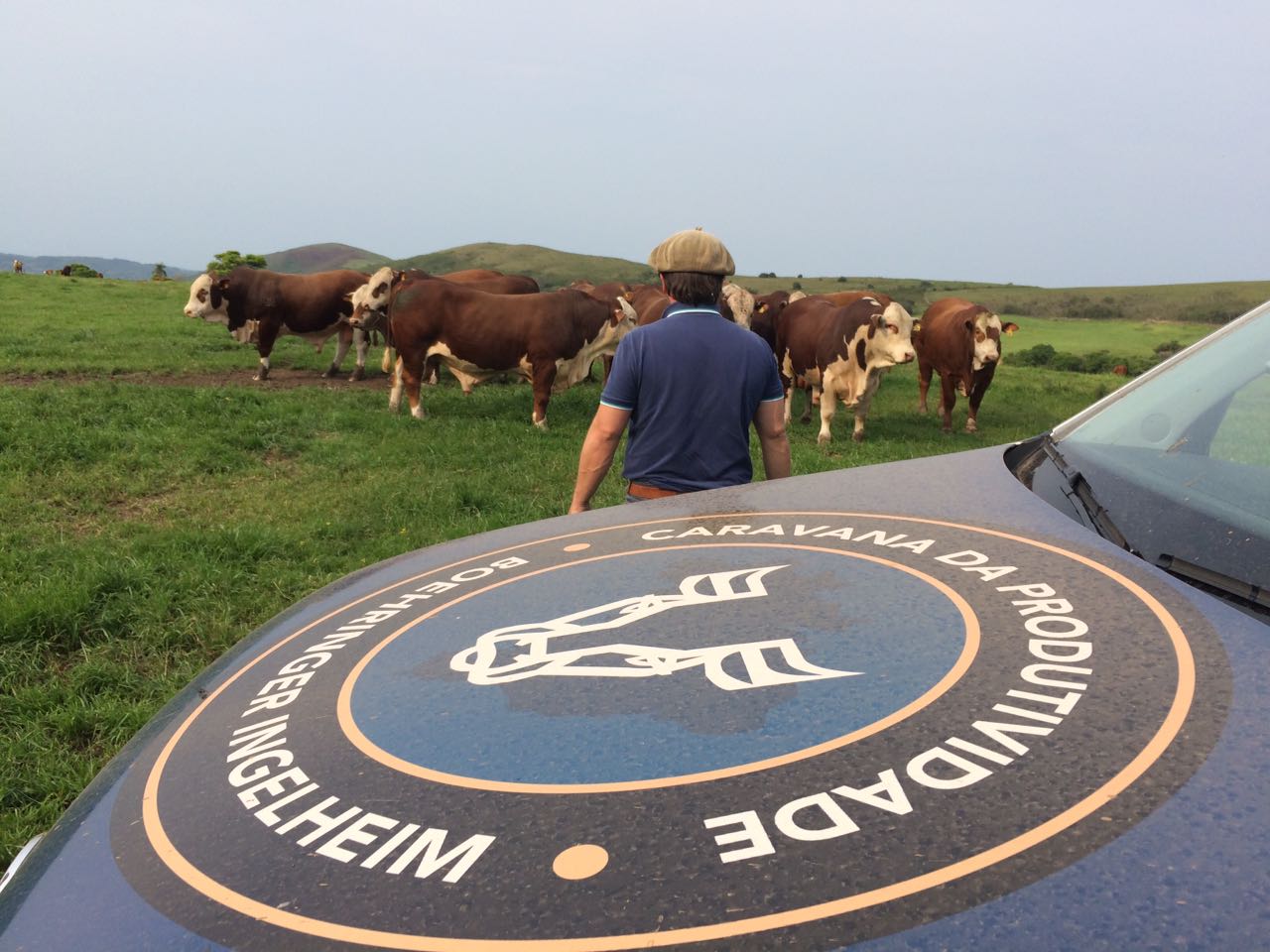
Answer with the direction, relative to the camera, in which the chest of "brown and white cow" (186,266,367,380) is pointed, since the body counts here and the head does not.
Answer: to the viewer's left

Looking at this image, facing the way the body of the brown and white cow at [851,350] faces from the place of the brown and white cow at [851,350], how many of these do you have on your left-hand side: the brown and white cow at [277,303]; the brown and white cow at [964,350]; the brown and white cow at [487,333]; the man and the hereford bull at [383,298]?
1

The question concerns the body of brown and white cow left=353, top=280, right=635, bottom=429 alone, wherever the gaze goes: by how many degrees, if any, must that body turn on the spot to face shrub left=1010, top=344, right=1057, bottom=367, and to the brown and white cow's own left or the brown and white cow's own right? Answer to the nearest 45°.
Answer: approximately 45° to the brown and white cow's own left

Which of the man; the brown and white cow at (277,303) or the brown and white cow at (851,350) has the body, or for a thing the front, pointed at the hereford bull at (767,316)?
the man

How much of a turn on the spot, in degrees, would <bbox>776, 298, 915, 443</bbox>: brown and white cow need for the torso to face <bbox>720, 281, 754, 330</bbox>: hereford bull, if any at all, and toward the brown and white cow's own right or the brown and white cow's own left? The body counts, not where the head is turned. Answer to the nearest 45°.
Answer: approximately 180°

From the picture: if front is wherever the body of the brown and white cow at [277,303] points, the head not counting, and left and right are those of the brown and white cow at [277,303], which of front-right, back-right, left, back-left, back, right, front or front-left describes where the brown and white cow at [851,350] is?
back-left

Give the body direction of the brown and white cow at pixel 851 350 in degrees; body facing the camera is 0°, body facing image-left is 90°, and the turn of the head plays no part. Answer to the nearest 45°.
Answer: approximately 315°

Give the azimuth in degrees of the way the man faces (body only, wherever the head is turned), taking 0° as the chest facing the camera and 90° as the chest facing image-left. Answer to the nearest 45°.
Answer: approximately 180°

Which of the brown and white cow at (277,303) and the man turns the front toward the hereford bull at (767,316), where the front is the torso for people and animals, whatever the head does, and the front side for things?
the man

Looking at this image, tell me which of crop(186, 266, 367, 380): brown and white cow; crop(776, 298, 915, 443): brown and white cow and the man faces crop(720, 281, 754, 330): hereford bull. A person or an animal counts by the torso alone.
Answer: the man

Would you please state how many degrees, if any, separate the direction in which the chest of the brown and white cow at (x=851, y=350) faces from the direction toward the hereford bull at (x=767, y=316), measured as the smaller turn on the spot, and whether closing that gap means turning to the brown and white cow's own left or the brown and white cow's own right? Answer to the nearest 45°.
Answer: approximately 180°

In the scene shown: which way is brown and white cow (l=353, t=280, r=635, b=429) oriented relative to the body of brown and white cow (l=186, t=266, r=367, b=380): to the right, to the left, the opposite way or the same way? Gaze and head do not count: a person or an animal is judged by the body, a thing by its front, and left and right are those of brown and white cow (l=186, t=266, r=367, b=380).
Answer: the opposite way

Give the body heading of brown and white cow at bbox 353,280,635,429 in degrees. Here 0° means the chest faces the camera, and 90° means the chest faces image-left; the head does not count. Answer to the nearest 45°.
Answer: approximately 270°

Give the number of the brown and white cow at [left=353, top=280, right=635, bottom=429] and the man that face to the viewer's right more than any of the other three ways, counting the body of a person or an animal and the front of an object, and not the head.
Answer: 1

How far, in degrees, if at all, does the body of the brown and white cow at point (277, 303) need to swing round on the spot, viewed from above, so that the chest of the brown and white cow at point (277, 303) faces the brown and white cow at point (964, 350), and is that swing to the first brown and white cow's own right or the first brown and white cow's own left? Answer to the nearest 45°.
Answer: approximately 135° to the first brown and white cow's own left

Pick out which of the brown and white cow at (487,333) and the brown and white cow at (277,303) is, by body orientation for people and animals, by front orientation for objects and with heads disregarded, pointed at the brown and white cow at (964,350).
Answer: the brown and white cow at (487,333)

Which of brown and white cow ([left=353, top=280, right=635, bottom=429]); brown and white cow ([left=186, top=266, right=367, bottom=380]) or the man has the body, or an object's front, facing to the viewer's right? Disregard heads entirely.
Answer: brown and white cow ([left=353, top=280, right=635, bottom=429])

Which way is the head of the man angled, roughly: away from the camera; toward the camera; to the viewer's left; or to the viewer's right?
away from the camera
